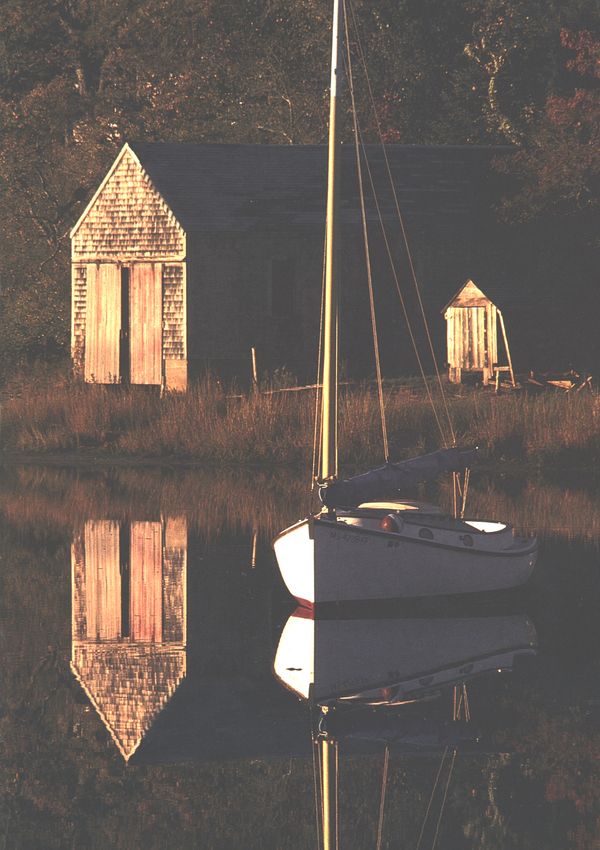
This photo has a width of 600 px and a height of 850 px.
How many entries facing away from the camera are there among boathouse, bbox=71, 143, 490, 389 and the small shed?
0

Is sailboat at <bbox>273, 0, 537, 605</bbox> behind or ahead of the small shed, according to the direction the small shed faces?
ahead

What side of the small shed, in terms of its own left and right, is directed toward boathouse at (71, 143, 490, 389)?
right

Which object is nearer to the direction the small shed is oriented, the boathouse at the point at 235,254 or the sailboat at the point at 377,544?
the sailboat

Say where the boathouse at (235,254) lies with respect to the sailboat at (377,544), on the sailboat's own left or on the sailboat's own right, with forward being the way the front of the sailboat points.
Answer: on the sailboat's own right

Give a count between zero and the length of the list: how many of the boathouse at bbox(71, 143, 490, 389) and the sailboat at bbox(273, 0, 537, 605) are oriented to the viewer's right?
0

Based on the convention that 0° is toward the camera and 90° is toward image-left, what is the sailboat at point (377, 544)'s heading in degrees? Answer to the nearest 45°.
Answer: approximately 45°
